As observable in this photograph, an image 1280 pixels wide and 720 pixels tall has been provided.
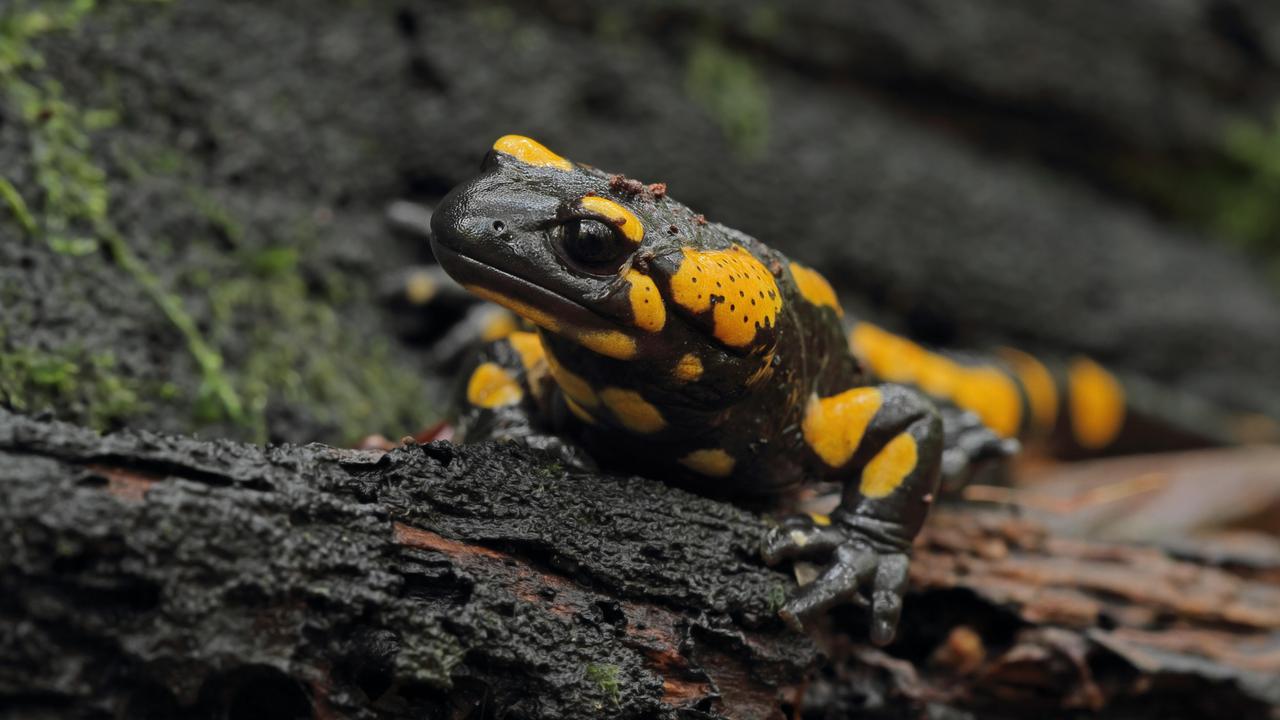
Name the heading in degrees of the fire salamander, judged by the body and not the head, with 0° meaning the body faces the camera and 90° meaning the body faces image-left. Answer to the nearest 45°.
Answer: approximately 45°
